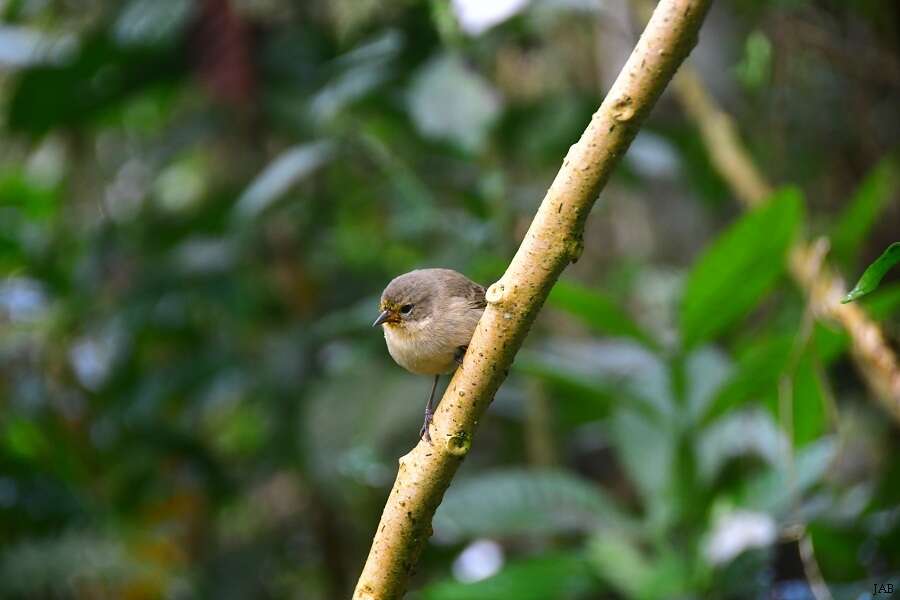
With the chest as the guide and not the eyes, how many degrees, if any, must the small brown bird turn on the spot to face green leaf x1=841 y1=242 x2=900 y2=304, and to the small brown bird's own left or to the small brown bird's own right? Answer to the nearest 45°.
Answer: approximately 90° to the small brown bird's own left

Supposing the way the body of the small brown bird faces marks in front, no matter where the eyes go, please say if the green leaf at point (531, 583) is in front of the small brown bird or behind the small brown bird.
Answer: behind

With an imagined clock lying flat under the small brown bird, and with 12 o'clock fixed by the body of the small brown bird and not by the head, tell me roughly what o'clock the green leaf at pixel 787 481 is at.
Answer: The green leaf is roughly at 6 o'clock from the small brown bird.

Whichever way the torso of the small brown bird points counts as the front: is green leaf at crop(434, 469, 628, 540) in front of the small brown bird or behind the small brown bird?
behind

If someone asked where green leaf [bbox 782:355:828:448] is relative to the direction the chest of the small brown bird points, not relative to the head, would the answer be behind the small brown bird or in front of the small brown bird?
behind

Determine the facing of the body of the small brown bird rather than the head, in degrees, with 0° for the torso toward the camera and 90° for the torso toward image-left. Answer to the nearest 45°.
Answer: approximately 45°

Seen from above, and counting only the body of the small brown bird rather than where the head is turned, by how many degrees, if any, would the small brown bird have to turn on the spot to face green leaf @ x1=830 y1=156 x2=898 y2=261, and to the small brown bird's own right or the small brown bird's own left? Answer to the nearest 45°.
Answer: approximately 135° to the small brown bird's own left
